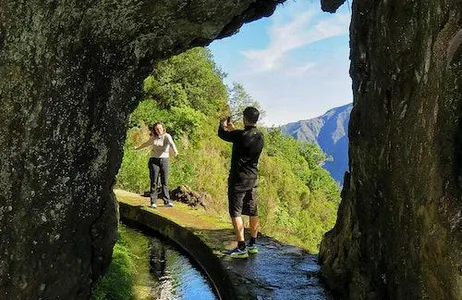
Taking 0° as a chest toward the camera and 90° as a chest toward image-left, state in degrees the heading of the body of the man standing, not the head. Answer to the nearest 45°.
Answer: approximately 135°

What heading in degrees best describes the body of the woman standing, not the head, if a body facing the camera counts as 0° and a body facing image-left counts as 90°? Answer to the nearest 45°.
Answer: approximately 0°

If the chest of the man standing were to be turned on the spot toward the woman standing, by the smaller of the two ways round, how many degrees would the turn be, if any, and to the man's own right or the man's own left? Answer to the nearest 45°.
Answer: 0° — they already face them

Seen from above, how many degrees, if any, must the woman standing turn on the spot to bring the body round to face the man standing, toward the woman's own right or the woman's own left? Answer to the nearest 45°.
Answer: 0° — they already face them

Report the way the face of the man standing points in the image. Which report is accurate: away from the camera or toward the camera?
away from the camera

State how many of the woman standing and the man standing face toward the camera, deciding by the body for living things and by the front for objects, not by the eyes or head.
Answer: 1
